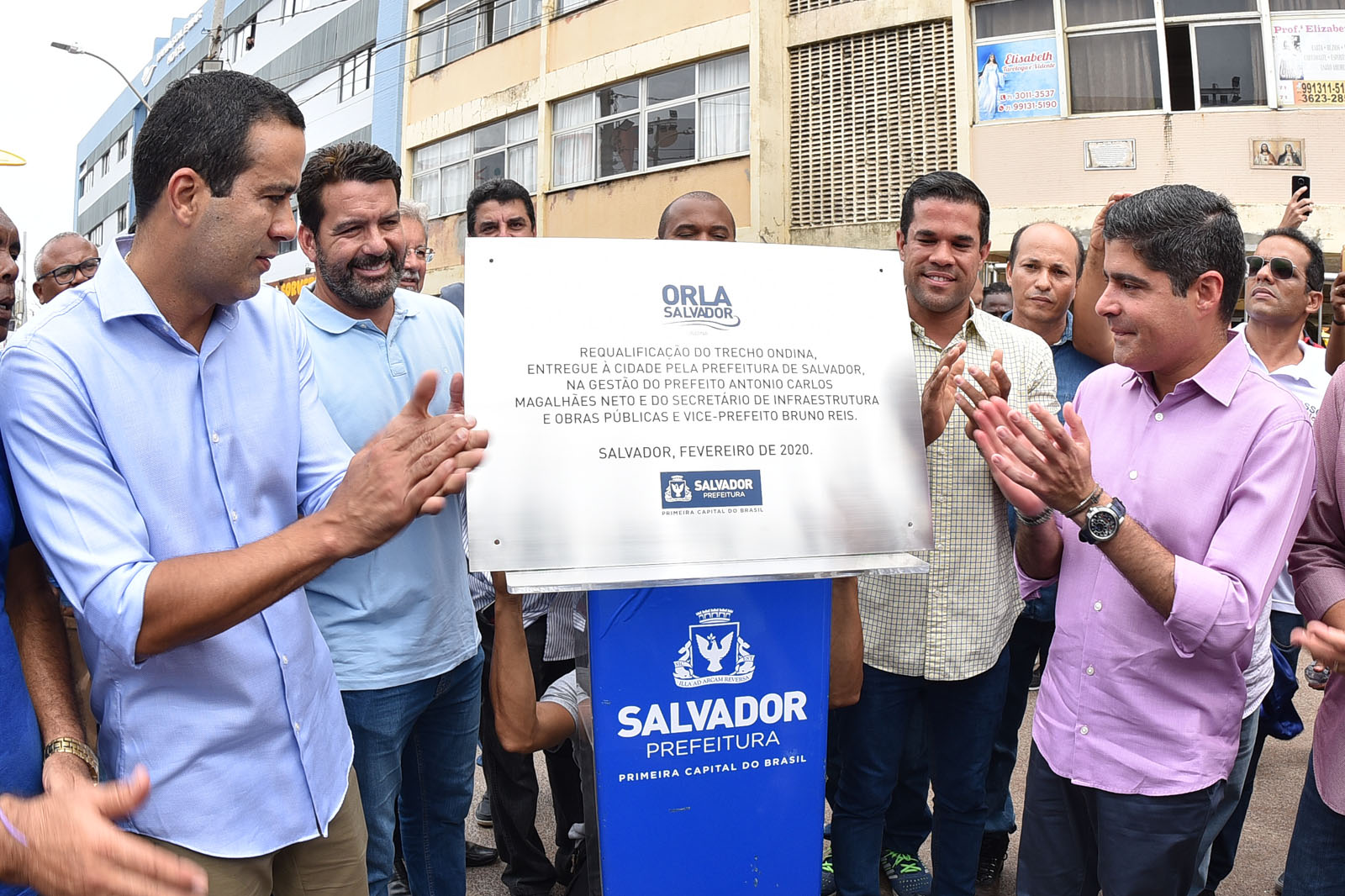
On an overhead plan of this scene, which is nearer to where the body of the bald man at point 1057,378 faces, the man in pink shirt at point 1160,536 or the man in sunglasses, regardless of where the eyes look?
the man in pink shirt

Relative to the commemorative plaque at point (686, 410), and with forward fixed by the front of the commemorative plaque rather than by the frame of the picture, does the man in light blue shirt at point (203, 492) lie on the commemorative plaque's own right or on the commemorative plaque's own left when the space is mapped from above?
on the commemorative plaque's own right

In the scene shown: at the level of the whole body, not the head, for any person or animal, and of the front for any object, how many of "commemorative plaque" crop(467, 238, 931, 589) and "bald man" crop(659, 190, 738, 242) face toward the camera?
2

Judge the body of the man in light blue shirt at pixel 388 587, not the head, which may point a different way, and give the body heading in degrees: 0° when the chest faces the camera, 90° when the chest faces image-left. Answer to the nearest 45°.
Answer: approximately 315°

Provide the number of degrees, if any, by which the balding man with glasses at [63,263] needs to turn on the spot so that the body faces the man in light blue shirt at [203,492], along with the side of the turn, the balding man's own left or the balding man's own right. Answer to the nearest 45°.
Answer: approximately 45° to the balding man's own right

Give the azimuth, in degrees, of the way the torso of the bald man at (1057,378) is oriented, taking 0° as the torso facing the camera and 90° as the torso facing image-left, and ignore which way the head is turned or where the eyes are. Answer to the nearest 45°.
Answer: approximately 0°

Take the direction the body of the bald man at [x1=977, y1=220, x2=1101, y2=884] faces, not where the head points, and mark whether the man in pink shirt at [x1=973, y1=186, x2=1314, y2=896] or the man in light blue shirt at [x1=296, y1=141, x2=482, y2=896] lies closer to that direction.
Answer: the man in pink shirt

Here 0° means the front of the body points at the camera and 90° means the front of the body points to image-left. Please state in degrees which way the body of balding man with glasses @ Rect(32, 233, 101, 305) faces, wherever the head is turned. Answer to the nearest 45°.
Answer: approximately 315°

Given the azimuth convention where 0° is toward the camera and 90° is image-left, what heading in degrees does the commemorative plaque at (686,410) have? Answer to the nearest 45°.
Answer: approximately 0°
